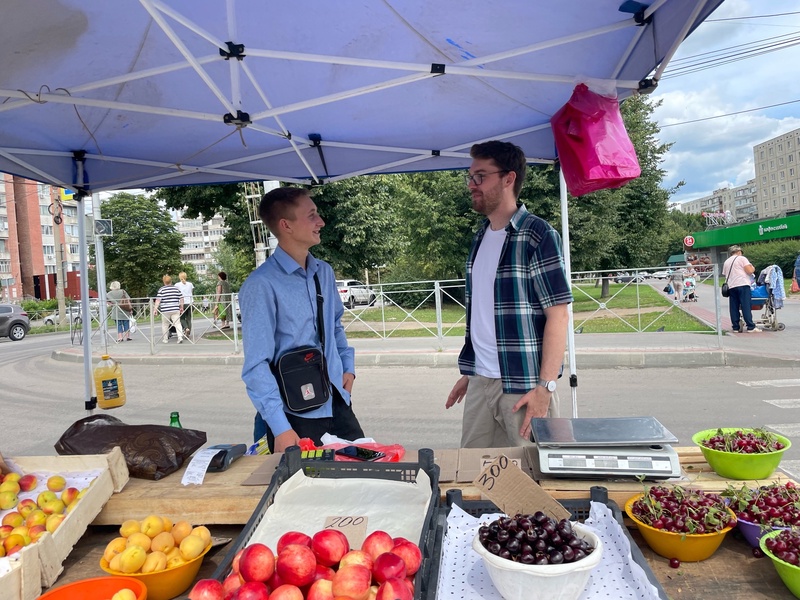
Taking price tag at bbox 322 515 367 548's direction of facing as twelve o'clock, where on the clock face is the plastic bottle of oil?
The plastic bottle of oil is roughly at 5 o'clock from the price tag.

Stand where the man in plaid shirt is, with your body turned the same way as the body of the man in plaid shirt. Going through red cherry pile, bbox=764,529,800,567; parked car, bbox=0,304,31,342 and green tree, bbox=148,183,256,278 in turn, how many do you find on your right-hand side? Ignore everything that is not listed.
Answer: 2

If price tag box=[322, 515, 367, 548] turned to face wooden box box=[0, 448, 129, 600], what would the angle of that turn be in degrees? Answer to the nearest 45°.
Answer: approximately 90° to its right

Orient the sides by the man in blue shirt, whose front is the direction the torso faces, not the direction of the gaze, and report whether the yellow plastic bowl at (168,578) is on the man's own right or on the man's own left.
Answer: on the man's own right

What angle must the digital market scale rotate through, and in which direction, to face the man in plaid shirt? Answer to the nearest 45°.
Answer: approximately 135° to its right

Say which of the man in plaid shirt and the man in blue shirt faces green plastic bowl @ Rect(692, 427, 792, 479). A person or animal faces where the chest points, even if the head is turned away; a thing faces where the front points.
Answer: the man in blue shirt
